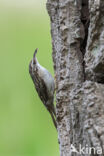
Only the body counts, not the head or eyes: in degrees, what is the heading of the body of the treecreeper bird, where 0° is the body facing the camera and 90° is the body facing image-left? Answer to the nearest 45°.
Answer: approximately 270°
